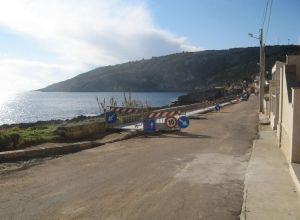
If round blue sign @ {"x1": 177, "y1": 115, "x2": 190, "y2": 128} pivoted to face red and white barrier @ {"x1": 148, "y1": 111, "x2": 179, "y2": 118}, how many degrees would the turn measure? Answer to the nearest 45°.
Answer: approximately 90° to its right

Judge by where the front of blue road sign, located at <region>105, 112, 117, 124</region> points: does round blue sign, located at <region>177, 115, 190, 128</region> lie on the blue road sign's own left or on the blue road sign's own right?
on the blue road sign's own left

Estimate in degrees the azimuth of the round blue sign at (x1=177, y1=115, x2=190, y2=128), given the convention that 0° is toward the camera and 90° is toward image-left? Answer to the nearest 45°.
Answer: approximately 0°

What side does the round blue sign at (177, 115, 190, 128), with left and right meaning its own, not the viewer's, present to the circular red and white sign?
right

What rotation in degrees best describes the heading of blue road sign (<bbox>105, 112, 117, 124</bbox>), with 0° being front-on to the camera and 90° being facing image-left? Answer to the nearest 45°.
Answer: approximately 0°

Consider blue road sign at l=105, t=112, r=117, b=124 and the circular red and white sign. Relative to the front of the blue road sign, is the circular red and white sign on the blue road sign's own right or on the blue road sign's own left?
on the blue road sign's own left

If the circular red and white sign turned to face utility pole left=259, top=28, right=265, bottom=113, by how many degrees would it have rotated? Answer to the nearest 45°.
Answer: approximately 135° to its left

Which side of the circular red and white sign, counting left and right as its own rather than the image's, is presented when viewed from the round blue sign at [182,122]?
left

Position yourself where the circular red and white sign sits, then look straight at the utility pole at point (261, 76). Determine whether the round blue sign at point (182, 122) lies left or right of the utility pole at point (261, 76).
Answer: right

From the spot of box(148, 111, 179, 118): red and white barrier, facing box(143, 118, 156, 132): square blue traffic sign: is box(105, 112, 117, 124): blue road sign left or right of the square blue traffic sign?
right
